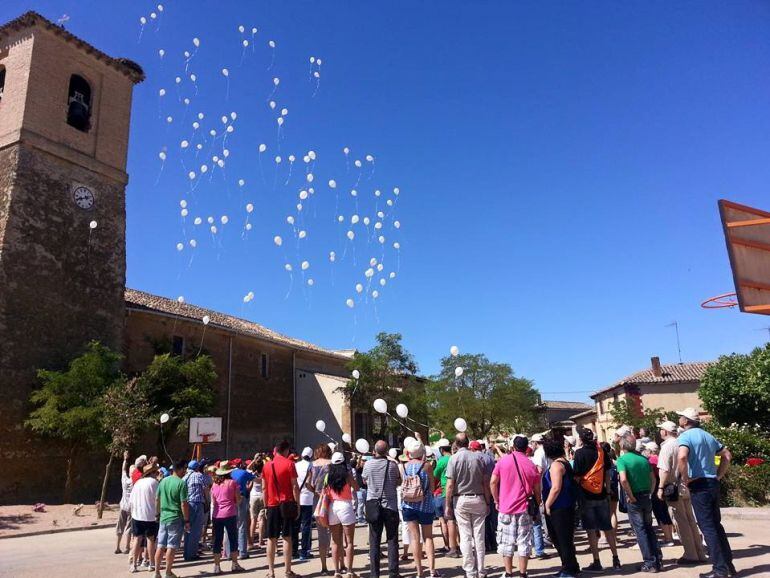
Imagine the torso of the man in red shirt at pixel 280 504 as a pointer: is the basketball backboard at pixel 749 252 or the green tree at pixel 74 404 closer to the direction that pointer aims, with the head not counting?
the green tree

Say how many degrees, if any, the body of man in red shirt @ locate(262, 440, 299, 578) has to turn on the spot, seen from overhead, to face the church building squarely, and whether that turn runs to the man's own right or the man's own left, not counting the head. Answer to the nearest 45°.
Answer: approximately 45° to the man's own left

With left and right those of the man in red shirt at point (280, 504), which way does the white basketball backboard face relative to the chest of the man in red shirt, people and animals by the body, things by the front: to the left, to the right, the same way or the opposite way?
the opposite way

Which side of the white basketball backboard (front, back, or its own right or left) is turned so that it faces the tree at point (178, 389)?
back

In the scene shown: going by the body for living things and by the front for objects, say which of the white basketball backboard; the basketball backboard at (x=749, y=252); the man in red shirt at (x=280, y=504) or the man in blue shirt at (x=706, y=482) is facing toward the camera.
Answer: the white basketball backboard

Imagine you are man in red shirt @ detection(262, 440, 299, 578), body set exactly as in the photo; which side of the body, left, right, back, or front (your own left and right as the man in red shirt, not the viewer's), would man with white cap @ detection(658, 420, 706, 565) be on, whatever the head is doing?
right

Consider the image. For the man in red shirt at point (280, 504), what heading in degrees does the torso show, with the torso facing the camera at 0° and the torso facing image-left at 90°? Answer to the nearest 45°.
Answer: approximately 180°

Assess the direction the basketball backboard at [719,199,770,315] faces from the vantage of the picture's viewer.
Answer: facing away from the viewer and to the left of the viewer

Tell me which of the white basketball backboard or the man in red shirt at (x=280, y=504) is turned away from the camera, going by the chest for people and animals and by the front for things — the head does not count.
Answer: the man in red shirt

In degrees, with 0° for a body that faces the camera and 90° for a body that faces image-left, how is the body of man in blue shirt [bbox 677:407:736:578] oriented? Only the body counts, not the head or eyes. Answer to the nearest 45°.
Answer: approximately 135°

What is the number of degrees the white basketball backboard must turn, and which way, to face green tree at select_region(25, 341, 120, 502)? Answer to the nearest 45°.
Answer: approximately 135° to its right

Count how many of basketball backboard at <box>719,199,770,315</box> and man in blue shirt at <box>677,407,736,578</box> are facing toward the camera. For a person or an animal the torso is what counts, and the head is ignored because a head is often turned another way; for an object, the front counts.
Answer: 0

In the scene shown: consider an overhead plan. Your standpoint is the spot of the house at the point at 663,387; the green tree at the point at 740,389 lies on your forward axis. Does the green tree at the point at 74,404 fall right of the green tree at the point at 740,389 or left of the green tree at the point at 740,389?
right

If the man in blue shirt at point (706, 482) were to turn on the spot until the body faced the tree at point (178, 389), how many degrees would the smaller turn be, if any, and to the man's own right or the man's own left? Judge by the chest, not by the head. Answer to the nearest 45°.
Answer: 0° — they already face it

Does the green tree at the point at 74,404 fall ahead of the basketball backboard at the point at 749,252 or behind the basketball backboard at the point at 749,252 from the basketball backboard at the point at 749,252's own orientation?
ahead

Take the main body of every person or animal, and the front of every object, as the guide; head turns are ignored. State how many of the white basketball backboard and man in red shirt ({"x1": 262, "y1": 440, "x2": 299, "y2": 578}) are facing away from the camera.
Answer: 1

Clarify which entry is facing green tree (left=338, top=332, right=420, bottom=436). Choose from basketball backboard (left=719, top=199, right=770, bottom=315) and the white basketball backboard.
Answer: the basketball backboard

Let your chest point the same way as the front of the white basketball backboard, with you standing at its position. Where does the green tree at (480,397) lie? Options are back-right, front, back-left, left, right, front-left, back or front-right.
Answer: back-left

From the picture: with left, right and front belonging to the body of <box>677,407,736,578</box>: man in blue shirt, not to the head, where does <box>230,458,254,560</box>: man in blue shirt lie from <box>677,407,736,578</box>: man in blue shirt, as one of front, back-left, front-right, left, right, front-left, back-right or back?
front-left
